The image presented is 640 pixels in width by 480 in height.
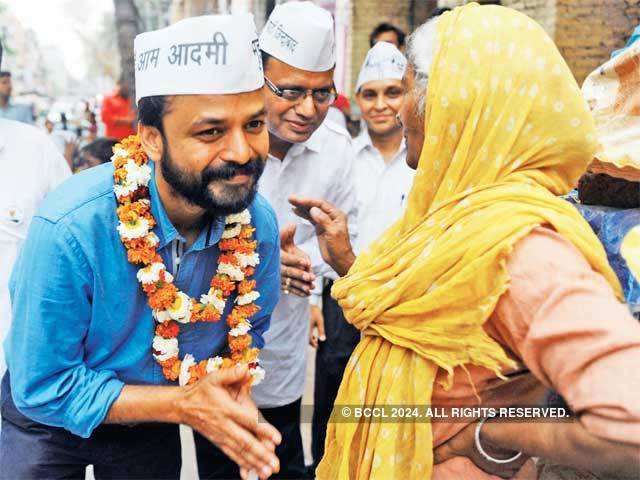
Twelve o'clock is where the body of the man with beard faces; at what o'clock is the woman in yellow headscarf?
The woman in yellow headscarf is roughly at 12 o'clock from the man with beard.

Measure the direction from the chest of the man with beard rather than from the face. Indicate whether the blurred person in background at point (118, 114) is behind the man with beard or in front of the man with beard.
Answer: behind

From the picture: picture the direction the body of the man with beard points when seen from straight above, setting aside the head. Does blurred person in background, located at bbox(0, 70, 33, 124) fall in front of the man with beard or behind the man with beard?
behind

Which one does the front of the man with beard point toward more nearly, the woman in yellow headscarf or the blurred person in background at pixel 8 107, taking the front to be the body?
the woman in yellow headscarf

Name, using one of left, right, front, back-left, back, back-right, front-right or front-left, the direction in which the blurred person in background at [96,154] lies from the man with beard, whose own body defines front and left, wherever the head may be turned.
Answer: back-left

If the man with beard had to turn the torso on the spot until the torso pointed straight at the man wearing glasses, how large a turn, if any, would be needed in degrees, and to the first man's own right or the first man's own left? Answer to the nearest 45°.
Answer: approximately 90° to the first man's own left

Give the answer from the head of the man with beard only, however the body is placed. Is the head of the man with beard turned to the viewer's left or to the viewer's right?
to the viewer's right

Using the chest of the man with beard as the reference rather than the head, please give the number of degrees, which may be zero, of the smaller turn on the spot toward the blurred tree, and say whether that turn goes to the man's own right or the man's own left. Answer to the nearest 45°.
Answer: approximately 135° to the man's own left

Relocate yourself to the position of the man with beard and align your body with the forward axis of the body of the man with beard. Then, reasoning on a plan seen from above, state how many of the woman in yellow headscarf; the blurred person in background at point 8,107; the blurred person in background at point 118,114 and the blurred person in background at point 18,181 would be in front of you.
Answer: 1

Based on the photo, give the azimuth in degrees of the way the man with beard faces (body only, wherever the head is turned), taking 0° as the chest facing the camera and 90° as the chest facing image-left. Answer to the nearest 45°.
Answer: approximately 315°
